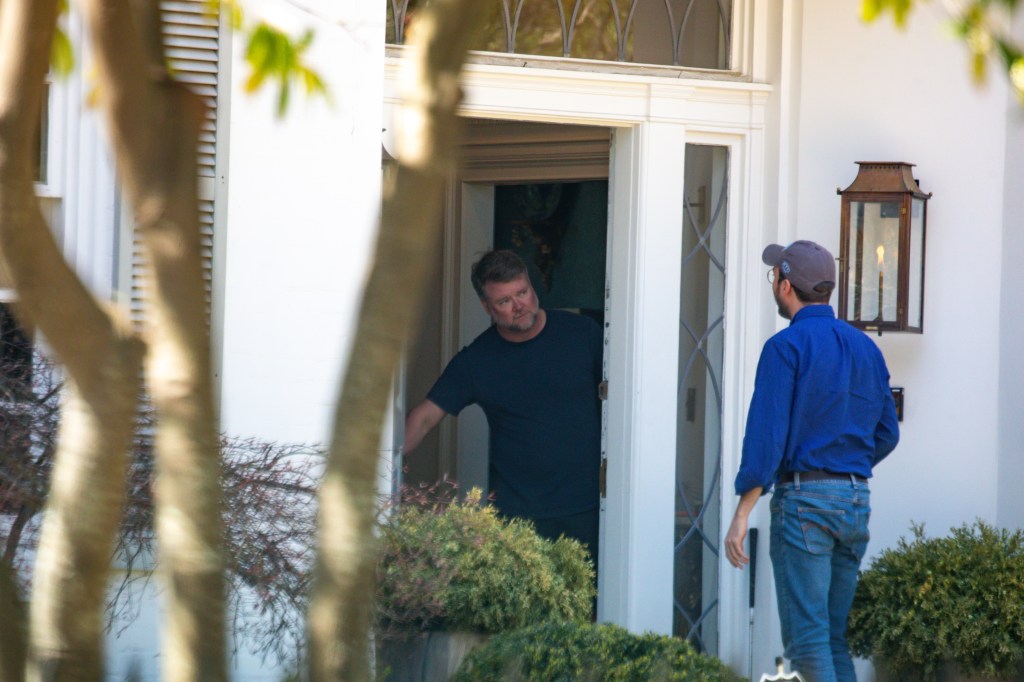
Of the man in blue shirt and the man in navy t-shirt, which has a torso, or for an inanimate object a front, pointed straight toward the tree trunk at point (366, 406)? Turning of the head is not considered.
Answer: the man in navy t-shirt

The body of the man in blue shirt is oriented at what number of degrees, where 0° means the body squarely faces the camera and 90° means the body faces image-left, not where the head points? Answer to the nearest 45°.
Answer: approximately 135°

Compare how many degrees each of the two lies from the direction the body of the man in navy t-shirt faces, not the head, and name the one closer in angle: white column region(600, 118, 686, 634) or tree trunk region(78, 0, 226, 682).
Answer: the tree trunk

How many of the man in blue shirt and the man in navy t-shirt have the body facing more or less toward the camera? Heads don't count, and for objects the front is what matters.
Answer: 1

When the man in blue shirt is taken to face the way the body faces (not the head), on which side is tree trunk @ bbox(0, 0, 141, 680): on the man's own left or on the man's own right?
on the man's own left

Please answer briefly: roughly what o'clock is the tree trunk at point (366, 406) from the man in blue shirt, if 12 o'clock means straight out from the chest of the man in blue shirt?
The tree trunk is roughly at 8 o'clock from the man in blue shirt.

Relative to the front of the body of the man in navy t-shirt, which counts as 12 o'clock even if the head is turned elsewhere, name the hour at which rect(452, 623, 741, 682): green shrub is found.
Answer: The green shrub is roughly at 12 o'clock from the man in navy t-shirt.

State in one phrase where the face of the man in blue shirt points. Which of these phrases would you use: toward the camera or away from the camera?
away from the camera

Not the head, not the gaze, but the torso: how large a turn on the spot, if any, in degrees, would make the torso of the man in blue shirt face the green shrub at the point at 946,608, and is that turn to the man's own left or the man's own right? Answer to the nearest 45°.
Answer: approximately 90° to the man's own right
